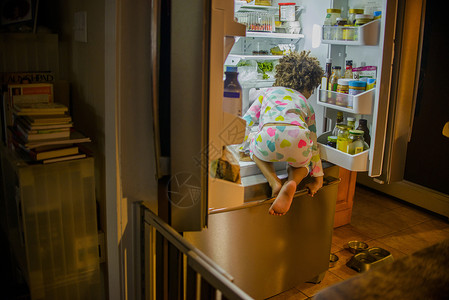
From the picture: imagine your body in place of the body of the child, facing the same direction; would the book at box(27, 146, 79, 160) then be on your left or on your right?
on your left

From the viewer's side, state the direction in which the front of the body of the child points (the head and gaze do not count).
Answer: away from the camera

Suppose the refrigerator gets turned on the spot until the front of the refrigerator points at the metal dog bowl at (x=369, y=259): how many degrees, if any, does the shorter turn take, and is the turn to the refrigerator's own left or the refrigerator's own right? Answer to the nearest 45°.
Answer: approximately 90° to the refrigerator's own left

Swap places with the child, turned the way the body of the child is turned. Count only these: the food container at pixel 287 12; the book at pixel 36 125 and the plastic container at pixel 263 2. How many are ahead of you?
2

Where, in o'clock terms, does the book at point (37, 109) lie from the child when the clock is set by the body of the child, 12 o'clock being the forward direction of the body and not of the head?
The book is roughly at 8 o'clock from the child.

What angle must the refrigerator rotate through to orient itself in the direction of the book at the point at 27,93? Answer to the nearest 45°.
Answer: approximately 135° to its right

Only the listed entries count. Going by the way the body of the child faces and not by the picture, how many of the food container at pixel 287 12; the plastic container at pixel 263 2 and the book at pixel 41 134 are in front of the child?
2

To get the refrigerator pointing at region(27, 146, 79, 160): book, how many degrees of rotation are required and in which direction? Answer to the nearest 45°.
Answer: approximately 90° to its right

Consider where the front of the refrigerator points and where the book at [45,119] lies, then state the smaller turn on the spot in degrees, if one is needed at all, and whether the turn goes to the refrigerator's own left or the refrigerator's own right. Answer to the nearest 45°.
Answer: approximately 90° to the refrigerator's own right

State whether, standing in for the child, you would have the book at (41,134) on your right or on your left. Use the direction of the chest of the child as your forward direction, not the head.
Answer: on your left
